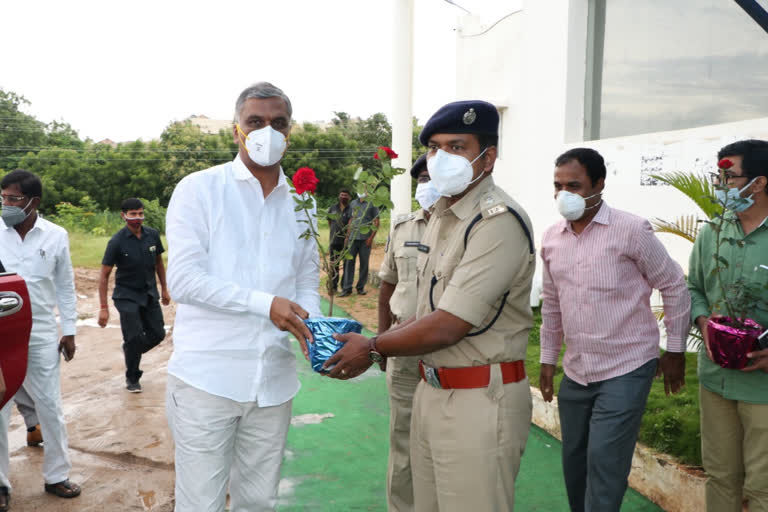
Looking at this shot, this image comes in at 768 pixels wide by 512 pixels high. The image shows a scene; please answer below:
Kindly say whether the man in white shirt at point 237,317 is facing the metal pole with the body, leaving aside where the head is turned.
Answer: no

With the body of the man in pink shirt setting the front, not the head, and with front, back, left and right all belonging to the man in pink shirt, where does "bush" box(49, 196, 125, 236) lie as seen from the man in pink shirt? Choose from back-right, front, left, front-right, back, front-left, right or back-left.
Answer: right

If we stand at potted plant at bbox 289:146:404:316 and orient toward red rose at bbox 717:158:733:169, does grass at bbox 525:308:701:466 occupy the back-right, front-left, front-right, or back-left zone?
front-left

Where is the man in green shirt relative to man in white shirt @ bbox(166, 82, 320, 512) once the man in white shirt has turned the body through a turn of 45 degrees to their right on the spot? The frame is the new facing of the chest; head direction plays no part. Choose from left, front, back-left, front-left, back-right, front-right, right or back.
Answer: left

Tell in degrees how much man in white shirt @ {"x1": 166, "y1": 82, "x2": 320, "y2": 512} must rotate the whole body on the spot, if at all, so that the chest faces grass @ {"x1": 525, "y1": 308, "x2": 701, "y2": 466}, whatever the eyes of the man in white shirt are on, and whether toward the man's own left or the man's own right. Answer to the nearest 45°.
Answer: approximately 45° to the man's own left

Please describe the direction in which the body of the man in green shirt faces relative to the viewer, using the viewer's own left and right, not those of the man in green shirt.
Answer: facing the viewer and to the left of the viewer

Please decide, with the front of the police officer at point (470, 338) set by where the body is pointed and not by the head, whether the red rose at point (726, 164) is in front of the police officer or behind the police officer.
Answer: behind

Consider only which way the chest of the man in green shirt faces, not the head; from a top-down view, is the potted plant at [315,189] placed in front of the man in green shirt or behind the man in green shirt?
in front

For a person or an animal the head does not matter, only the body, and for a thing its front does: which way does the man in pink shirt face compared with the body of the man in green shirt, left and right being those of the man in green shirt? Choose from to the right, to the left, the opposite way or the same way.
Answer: the same way

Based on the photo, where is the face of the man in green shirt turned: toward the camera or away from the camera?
toward the camera

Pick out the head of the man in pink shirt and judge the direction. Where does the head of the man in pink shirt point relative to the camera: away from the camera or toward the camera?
toward the camera

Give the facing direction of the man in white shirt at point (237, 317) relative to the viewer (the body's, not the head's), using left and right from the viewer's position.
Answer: facing the viewer and to the right of the viewer

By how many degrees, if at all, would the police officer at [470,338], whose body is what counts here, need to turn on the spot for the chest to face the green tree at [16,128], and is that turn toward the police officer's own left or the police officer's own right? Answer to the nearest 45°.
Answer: approximately 90° to the police officer's own right

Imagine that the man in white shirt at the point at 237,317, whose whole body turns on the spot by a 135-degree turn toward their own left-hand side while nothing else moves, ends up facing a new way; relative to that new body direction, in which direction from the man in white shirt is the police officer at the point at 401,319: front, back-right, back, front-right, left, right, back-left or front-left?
front-right
